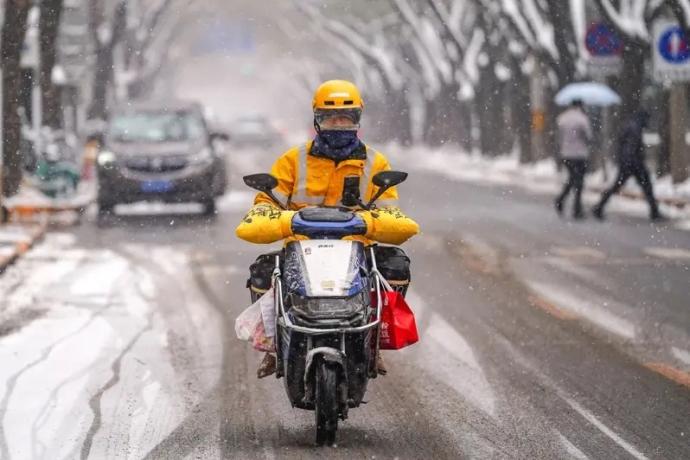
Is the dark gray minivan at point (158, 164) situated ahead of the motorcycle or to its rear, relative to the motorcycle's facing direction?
to the rear

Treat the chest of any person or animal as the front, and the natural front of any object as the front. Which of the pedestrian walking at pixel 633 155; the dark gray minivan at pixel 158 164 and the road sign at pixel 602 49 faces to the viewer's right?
the pedestrian walking

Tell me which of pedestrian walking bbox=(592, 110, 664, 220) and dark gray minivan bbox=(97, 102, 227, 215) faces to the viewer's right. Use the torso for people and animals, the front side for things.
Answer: the pedestrian walking

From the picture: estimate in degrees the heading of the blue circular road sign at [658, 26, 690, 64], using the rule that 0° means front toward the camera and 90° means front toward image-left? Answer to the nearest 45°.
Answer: approximately 0°

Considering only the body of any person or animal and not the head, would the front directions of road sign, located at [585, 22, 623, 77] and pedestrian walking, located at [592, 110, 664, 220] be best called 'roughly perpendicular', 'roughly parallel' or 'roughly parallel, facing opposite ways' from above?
roughly perpendicular

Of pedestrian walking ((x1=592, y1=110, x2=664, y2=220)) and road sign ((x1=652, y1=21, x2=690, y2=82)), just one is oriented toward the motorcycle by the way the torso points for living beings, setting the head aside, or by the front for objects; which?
the road sign

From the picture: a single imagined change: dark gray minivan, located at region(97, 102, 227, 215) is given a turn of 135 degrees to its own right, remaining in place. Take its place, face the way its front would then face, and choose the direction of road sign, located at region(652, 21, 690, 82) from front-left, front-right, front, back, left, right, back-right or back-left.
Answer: back-right

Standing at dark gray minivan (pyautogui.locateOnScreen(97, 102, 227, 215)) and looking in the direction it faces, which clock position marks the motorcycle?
The motorcycle is roughly at 12 o'clock from the dark gray minivan.
